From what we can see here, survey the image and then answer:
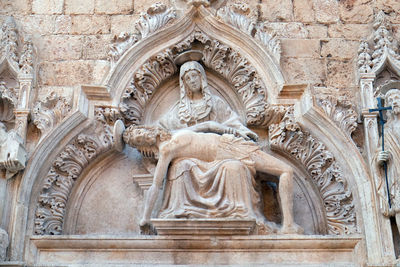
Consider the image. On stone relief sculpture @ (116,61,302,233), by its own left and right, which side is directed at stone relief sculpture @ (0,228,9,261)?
right

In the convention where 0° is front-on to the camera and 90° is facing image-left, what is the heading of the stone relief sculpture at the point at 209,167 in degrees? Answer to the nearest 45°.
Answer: approximately 0°

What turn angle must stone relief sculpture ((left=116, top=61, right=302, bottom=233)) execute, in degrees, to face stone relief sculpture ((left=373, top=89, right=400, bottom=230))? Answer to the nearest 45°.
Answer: approximately 90° to its left

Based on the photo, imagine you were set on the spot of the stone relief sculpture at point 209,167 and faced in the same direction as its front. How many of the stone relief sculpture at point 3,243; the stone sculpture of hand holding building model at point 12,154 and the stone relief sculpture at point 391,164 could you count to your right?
2

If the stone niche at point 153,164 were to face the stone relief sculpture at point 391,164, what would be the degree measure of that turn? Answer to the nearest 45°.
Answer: approximately 90° to its left

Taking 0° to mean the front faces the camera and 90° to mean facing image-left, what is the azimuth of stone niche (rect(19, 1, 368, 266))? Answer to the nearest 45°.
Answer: approximately 0°

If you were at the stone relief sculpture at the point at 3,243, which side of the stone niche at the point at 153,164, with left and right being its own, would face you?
right

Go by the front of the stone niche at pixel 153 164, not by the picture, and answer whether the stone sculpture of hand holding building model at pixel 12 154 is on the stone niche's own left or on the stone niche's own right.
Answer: on the stone niche's own right
